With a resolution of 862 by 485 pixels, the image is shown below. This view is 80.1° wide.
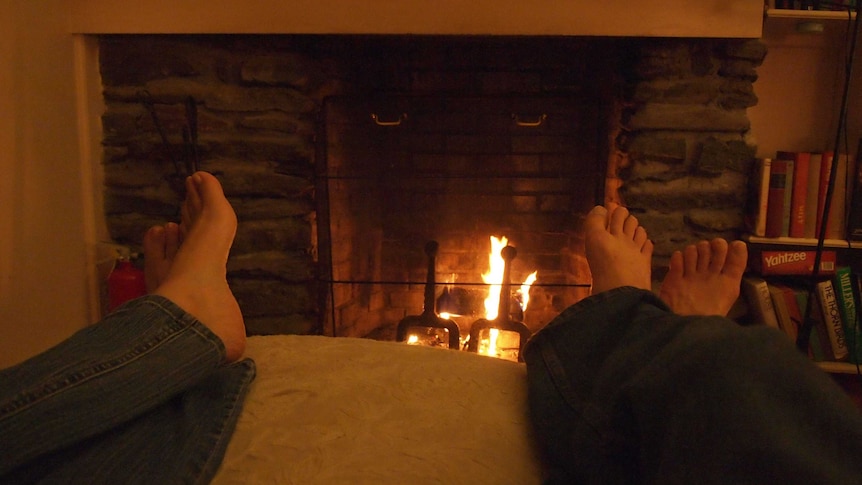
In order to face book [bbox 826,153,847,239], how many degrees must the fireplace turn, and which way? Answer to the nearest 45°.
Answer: approximately 90° to its left

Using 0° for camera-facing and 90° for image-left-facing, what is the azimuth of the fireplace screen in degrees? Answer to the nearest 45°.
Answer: approximately 0°

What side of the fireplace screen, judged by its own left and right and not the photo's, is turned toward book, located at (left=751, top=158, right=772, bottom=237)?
left

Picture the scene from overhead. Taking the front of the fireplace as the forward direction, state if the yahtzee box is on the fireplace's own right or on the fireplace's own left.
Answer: on the fireplace's own left

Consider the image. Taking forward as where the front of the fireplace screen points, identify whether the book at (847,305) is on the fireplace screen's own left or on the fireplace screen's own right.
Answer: on the fireplace screen's own left
